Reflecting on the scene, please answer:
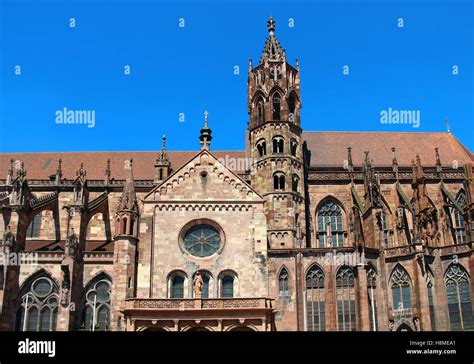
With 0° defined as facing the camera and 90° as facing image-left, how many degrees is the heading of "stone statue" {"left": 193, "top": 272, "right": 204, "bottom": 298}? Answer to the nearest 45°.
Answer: approximately 0°

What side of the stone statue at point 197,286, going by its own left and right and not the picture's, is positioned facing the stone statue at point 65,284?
right
